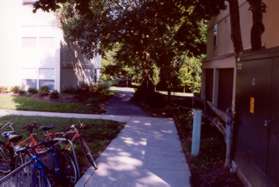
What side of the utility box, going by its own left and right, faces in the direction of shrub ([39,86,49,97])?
right

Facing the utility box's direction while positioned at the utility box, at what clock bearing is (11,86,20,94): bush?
The bush is roughly at 3 o'clock from the utility box.

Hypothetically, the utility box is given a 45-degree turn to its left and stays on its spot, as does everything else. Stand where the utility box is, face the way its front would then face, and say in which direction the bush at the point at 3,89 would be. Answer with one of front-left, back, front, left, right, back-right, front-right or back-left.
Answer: back-right

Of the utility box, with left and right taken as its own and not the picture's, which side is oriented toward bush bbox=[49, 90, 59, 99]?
right

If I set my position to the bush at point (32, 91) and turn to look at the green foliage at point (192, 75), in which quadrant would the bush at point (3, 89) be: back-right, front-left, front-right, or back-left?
back-left

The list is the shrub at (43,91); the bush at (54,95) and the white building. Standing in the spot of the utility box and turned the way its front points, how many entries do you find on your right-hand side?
3

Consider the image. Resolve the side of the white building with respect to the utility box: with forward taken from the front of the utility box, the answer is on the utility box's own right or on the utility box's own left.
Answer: on the utility box's own right

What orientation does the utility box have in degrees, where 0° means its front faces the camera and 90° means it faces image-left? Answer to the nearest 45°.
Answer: approximately 45°

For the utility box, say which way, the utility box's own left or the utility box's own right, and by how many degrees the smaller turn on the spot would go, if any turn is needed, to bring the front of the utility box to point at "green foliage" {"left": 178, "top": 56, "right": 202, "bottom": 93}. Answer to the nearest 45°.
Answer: approximately 135° to the utility box's own right
